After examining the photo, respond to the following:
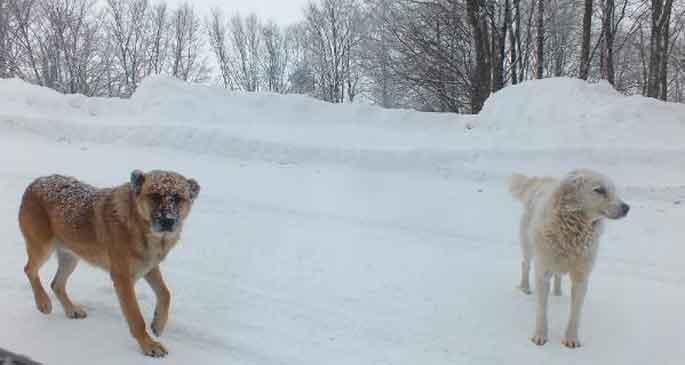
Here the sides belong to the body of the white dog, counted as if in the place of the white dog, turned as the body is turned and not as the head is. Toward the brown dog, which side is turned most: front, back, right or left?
right

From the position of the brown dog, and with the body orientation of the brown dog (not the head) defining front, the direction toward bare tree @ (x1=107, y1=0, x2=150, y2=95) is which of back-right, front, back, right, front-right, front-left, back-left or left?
back-left

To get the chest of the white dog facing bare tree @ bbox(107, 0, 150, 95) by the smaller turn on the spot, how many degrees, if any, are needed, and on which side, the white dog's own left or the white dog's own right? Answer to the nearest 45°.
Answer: approximately 180°

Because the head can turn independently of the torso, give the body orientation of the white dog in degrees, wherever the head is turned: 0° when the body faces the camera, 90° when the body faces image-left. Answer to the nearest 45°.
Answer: approximately 315°

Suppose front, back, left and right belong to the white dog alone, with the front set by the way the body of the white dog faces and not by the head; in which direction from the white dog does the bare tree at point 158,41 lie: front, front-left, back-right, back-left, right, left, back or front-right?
back

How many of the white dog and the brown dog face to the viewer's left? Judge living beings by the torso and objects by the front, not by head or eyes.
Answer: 0

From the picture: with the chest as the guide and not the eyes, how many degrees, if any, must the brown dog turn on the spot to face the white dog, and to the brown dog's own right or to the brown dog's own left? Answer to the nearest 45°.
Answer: approximately 45° to the brown dog's own left
